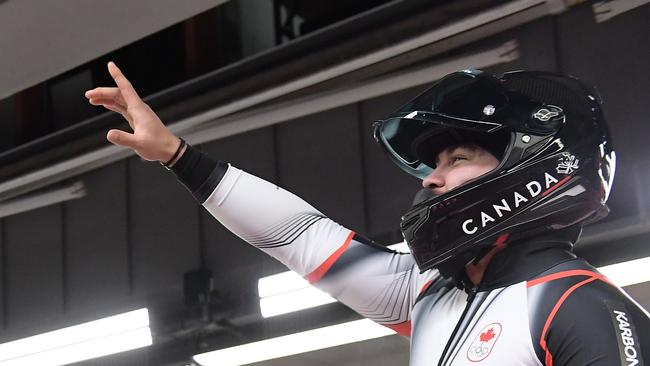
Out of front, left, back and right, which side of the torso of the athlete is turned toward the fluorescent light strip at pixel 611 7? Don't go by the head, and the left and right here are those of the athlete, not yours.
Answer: back

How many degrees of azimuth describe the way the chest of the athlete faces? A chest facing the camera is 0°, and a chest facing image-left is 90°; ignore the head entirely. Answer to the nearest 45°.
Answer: approximately 45°

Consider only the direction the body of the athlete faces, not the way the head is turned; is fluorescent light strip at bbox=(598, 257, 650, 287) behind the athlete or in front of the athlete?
behind

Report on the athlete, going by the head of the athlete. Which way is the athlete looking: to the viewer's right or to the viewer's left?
to the viewer's left

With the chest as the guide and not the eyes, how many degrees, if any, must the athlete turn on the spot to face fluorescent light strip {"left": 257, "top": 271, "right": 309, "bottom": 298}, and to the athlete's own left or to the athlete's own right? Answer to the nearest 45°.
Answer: approximately 135° to the athlete's own right

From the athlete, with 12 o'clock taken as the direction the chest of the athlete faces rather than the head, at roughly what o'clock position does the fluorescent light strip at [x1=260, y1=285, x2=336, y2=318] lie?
The fluorescent light strip is roughly at 4 o'clock from the athlete.

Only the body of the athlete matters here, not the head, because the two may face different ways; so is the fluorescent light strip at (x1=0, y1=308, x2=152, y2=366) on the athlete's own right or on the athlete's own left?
on the athlete's own right
